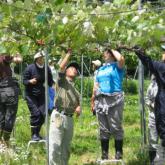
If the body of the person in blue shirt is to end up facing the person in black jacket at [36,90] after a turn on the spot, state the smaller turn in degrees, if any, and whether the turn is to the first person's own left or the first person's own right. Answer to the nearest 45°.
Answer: approximately 90° to the first person's own right

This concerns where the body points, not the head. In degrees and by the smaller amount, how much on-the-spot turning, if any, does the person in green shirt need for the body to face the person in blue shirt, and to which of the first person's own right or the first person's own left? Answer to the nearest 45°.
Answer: approximately 90° to the first person's own left

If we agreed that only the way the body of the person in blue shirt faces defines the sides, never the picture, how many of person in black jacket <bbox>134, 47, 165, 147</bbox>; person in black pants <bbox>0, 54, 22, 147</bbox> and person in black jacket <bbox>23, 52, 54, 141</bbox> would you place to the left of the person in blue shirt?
1

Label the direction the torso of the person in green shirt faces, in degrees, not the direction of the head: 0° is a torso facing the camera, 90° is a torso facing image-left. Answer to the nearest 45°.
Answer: approximately 315°

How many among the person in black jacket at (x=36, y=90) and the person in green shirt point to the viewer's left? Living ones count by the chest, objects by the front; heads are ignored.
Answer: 0

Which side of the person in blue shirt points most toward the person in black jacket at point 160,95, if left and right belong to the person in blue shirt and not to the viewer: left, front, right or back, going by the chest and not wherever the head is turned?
left

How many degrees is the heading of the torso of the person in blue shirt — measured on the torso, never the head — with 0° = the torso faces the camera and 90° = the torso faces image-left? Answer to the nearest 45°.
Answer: approximately 45°
